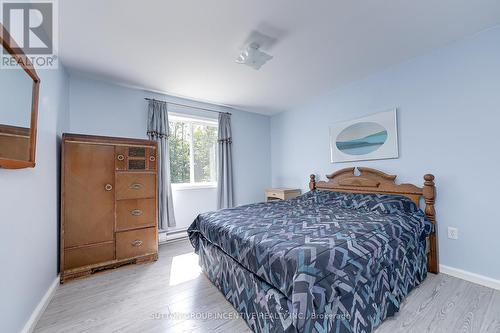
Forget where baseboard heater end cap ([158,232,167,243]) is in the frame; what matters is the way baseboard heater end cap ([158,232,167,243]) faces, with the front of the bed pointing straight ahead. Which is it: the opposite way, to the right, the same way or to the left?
to the left

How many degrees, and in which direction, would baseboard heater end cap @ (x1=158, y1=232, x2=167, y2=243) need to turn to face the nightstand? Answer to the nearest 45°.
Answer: approximately 90° to its left

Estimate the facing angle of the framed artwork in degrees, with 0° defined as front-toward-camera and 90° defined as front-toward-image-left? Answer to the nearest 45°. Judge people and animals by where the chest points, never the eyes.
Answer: approximately 45°

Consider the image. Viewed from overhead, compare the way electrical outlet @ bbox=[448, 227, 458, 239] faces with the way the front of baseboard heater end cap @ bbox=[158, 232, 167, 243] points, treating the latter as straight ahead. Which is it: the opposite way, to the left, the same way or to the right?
to the right

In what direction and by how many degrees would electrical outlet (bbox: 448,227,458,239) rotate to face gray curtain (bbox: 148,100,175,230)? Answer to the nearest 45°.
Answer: approximately 45° to its right
